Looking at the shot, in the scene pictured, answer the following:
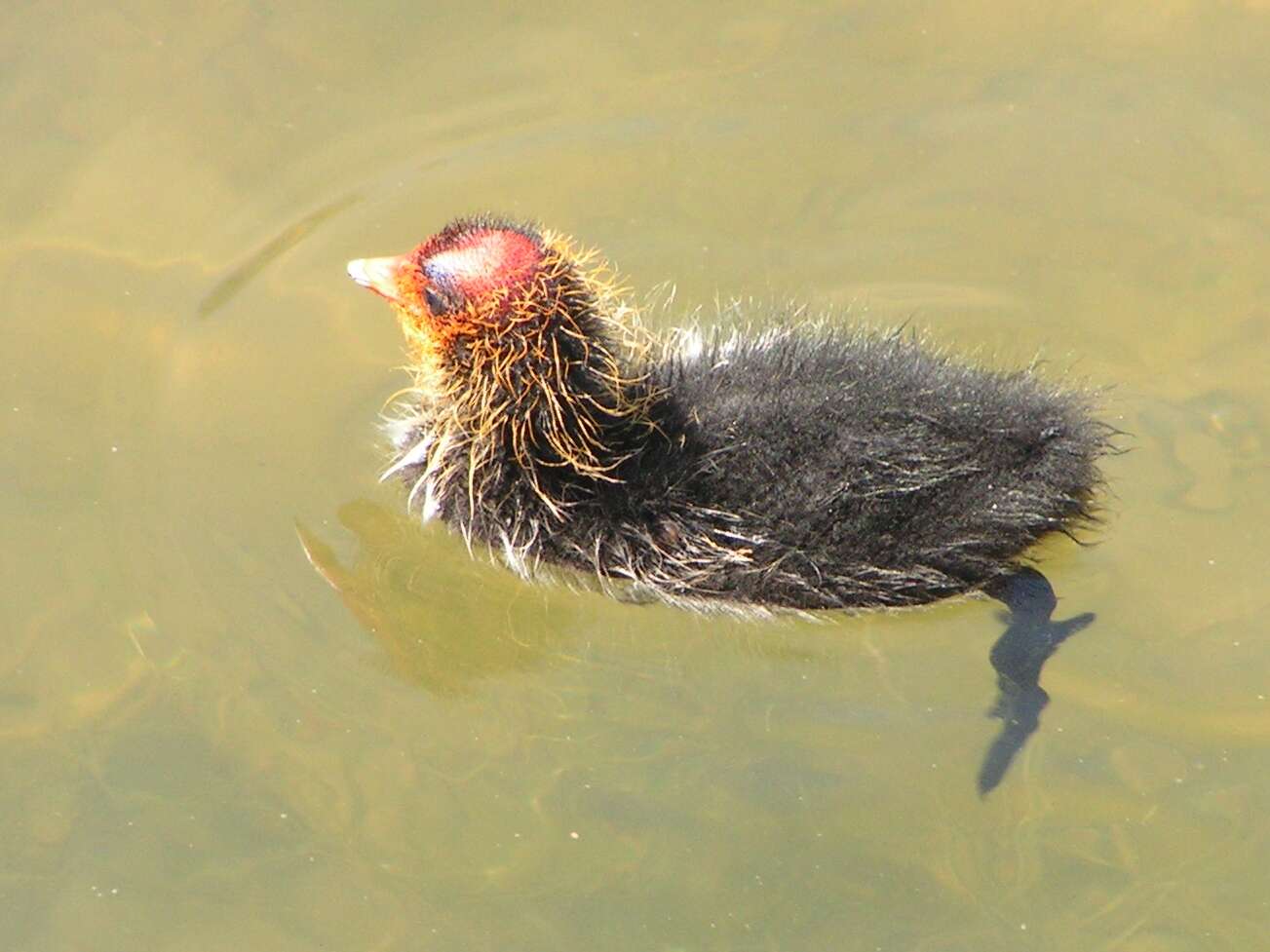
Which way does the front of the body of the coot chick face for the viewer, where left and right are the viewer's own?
facing to the left of the viewer
